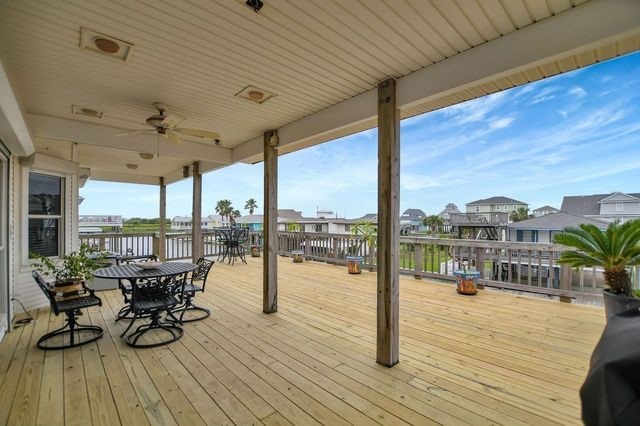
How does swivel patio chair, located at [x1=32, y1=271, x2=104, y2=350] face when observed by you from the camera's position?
facing to the right of the viewer

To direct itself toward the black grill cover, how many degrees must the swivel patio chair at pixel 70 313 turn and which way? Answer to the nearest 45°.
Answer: approximately 90° to its right

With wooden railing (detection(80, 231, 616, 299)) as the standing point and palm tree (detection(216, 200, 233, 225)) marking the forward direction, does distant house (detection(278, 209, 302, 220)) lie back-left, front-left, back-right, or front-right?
front-right

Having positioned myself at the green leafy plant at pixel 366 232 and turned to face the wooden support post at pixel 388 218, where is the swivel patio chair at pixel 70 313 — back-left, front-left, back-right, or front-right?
front-right

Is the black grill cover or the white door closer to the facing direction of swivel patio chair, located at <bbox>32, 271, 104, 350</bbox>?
the black grill cover

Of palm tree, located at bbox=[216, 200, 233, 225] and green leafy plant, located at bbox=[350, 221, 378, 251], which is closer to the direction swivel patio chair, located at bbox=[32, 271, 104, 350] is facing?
the green leafy plant

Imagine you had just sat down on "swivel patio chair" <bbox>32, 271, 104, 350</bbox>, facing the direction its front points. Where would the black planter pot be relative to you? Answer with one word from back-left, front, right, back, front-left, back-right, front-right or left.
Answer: front-right

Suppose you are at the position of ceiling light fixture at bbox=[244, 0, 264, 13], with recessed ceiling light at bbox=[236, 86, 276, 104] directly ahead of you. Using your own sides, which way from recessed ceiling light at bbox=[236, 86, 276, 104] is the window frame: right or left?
left

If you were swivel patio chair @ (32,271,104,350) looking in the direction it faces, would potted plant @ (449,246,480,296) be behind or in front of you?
in front

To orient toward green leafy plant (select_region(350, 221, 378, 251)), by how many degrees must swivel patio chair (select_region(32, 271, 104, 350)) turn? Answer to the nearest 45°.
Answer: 0° — it already faces it

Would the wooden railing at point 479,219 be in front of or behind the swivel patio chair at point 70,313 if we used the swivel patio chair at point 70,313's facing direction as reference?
in front

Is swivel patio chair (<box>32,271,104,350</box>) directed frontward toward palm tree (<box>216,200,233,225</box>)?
no

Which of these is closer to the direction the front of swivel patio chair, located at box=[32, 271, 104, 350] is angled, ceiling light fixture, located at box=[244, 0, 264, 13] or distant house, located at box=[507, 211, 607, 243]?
the distant house

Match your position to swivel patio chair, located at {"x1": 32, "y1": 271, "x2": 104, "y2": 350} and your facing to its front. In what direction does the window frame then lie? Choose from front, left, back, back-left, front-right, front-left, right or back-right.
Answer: left

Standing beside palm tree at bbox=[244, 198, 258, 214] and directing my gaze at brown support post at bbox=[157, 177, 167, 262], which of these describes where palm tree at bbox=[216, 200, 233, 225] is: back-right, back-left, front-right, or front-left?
front-right

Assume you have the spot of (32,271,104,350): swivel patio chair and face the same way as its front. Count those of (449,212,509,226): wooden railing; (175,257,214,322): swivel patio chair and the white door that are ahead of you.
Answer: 2
